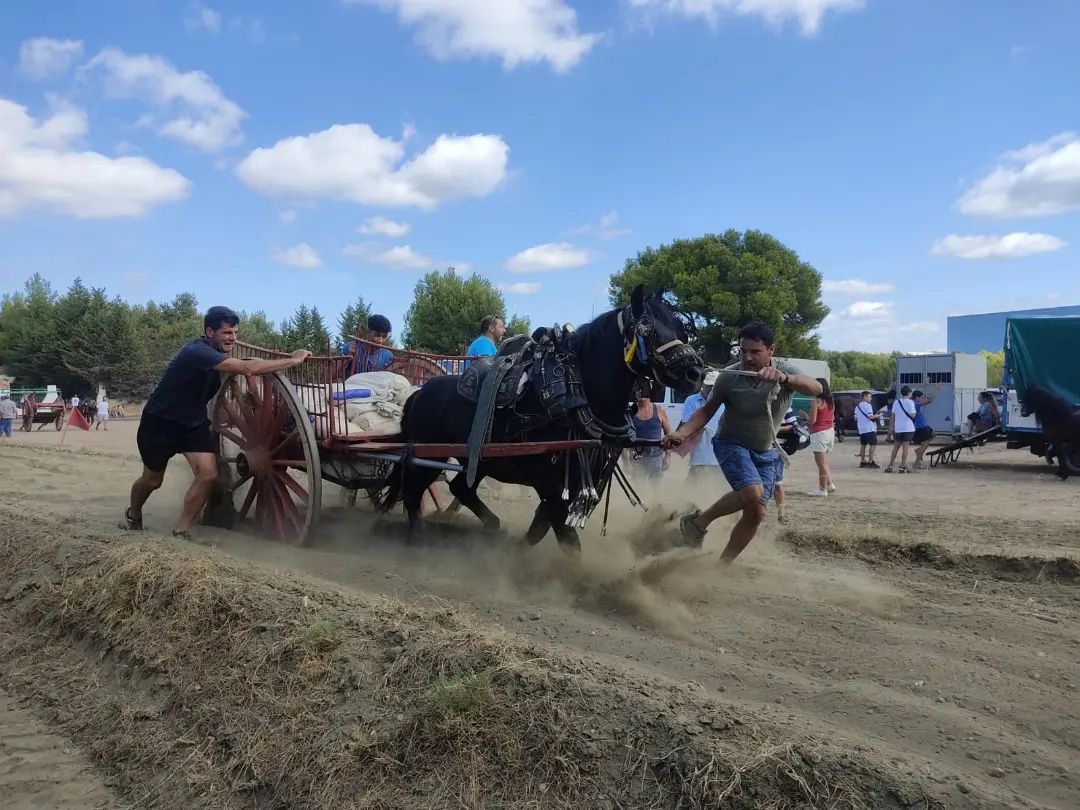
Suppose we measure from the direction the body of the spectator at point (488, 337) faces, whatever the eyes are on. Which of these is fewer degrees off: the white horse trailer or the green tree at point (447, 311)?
the white horse trailer

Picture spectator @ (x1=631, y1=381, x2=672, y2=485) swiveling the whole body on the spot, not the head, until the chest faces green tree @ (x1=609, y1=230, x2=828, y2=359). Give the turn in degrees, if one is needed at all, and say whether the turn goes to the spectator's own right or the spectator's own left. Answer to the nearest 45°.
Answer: approximately 135° to the spectator's own right

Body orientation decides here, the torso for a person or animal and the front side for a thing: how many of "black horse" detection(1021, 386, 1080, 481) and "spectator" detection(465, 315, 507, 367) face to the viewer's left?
1

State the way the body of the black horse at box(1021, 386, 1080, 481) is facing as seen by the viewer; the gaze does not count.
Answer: to the viewer's left

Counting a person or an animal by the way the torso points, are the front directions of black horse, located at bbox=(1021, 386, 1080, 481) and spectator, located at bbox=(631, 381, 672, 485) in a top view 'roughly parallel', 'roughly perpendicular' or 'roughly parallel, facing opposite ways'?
roughly perpendicular

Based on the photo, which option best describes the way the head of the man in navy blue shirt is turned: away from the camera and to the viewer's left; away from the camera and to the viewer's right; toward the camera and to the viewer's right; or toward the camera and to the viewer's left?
toward the camera and to the viewer's right

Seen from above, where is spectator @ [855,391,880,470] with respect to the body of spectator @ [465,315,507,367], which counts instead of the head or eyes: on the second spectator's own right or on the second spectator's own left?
on the second spectator's own left

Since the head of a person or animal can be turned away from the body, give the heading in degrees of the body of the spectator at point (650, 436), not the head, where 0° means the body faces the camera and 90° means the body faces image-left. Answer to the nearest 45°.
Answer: approximately 45°

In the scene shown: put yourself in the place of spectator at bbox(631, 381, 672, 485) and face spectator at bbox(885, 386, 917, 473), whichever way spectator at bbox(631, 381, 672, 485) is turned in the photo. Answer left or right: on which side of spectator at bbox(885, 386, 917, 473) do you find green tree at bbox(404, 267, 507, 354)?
left
